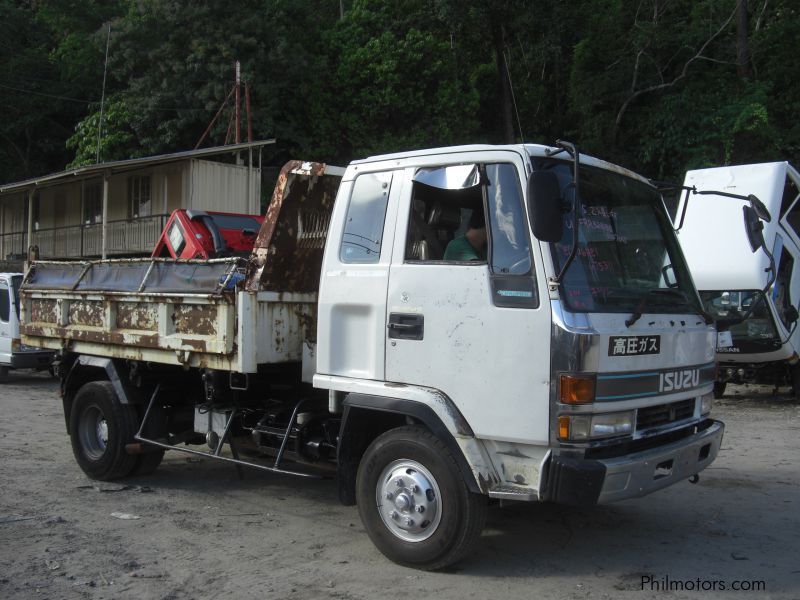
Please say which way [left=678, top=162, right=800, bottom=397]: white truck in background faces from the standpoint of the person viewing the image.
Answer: facing the viewer and to the left of the viewer

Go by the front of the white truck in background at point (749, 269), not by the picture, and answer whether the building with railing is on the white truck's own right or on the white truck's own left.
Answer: on the white truck's own right

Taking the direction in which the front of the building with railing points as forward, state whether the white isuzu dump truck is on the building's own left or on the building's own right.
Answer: on the building's own left

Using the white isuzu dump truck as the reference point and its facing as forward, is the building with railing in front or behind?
behind

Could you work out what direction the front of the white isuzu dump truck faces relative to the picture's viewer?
facing the viewer and to the right of the viewer

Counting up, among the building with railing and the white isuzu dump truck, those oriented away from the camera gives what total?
0

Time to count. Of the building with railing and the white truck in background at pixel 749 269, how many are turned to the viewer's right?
0

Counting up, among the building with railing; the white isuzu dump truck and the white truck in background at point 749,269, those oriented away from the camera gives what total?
0

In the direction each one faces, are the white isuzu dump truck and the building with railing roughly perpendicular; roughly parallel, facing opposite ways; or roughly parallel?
roughly perpendicular

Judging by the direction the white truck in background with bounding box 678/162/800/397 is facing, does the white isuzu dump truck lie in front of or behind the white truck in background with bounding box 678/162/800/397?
in front

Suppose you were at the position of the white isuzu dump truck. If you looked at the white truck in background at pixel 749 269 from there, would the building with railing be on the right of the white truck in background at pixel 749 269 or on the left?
left

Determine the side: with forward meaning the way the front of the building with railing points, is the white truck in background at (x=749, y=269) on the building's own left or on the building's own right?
on the building's own left
